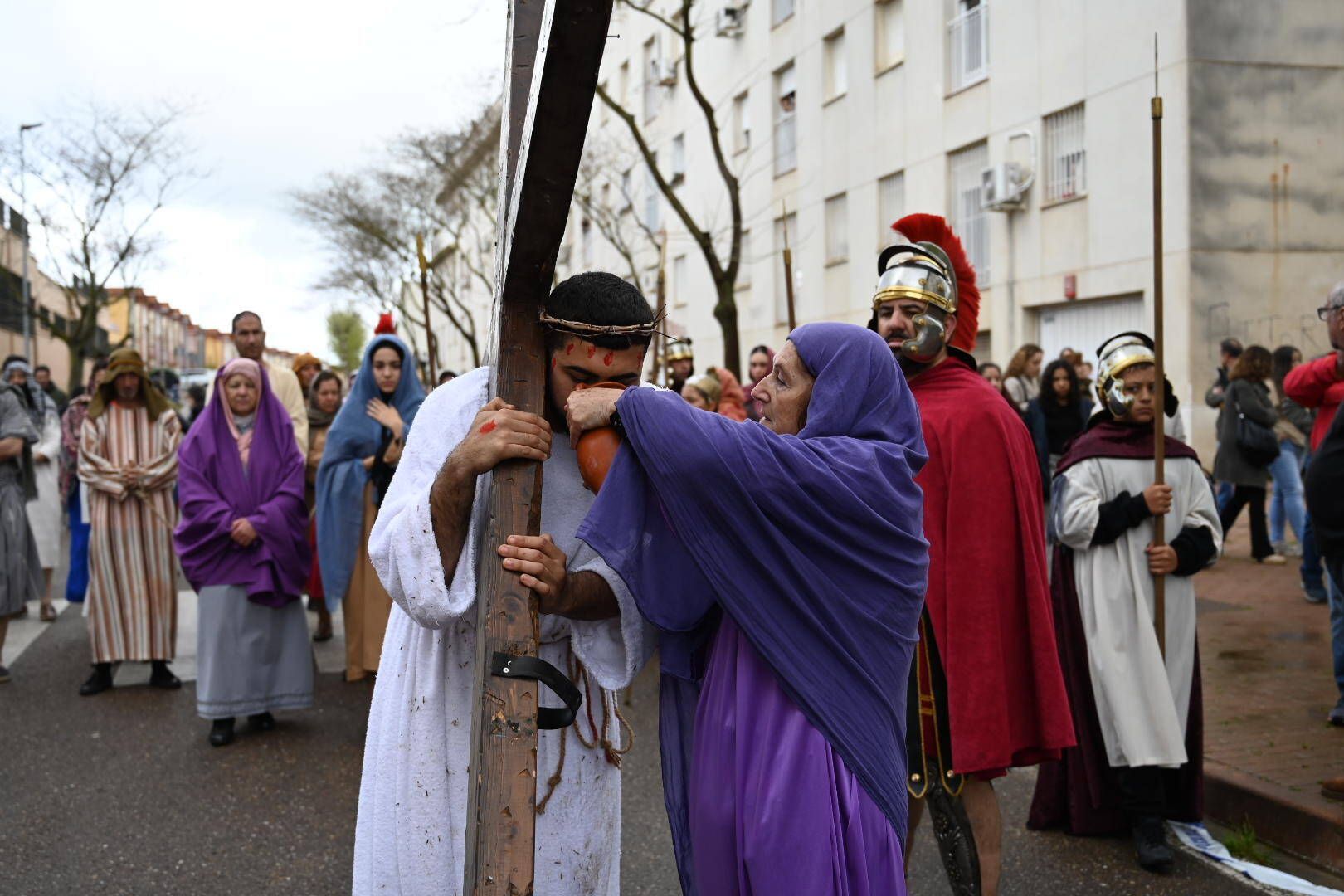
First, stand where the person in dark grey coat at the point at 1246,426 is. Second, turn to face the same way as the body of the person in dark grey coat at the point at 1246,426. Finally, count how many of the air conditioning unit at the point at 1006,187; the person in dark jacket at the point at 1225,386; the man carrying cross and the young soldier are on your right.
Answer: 2

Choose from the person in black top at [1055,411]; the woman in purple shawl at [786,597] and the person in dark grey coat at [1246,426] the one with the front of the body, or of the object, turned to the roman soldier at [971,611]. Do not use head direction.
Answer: the person in black top at [1055,411]

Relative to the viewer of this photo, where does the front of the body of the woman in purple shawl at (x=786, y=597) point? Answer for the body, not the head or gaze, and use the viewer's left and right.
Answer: facing to the left of the viewer

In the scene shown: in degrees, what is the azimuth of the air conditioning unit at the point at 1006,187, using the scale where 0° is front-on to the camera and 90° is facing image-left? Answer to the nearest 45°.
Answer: approximately 45°

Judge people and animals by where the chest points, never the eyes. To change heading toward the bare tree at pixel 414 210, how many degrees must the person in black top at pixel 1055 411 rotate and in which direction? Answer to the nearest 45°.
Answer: approximately 135° to their right

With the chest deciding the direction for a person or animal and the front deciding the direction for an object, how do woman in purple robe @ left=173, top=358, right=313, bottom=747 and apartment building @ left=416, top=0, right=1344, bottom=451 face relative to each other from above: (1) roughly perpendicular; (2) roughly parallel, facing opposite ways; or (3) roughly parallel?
roughly perpendicular
